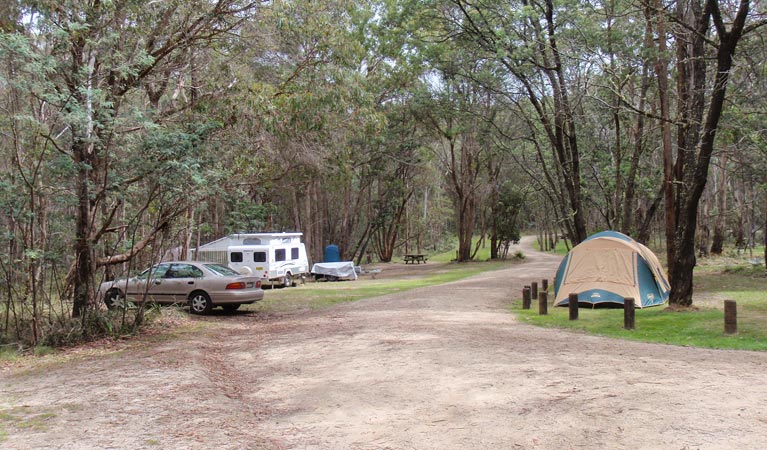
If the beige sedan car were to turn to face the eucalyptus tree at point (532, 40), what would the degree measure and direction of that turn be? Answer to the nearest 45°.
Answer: approximately 135° to its right

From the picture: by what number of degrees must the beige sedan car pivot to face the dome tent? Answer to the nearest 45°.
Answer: approximately 135° to its right

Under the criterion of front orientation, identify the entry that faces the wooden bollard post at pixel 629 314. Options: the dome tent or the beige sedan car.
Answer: the dome tent

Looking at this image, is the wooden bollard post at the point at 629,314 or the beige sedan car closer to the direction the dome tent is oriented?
the wooden bollard post

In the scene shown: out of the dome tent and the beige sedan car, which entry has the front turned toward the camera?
the dome tent

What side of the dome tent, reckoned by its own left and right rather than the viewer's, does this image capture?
front

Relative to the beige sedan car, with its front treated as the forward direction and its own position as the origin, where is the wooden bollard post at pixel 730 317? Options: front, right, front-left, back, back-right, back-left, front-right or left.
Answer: back

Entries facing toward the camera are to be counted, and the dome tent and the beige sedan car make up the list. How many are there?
1

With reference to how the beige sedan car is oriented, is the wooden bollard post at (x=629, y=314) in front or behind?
behind

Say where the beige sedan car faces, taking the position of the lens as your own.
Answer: facing away from the viewer and to the left of the viewer

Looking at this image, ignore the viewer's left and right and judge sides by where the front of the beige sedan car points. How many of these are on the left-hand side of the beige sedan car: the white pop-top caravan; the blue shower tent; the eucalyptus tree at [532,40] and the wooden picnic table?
0

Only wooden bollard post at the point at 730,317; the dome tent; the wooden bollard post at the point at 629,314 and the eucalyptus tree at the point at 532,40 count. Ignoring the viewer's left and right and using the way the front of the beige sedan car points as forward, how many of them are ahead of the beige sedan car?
0

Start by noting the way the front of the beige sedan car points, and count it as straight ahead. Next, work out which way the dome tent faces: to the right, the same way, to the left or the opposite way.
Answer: to the left

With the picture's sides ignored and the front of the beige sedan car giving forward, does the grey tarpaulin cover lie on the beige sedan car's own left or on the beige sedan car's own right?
on the beige sedan car's own right
